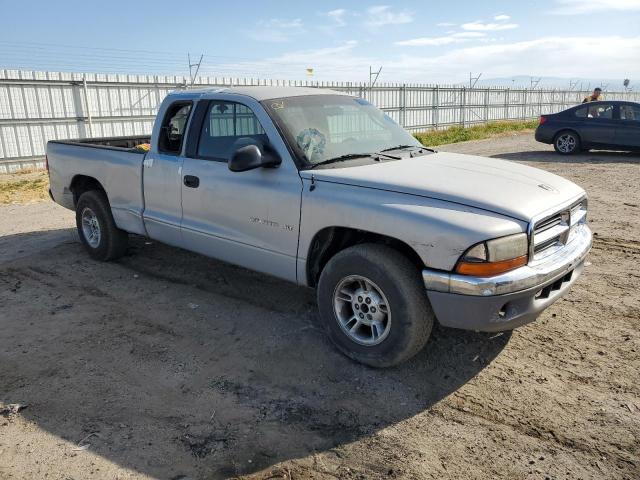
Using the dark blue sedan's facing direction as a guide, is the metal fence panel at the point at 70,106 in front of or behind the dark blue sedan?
behind

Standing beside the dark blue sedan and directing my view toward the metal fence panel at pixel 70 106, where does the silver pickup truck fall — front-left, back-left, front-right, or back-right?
front-left

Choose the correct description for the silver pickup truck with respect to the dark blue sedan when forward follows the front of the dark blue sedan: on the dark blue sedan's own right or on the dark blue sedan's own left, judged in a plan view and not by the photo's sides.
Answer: on the dark blue sedan's own right

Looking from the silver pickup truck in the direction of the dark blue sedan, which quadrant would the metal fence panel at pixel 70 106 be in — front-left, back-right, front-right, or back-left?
front-left

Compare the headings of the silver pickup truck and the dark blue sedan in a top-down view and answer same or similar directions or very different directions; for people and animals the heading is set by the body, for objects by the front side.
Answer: same or similar directions

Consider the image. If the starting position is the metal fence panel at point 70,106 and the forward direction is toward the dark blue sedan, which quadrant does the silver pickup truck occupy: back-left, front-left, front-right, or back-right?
front-right

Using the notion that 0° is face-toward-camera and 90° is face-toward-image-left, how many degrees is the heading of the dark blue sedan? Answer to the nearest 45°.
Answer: approximately 270°

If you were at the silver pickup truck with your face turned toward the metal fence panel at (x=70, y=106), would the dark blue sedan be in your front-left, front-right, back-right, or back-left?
front-right

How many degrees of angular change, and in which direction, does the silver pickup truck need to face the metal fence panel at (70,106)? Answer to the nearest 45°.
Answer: approximately 180°

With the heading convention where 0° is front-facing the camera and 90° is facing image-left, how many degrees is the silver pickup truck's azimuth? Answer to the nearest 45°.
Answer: approximately 315°

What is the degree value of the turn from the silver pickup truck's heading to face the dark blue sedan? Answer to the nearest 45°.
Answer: approximately 90° to its left

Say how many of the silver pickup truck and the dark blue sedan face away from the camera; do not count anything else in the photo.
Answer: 0
